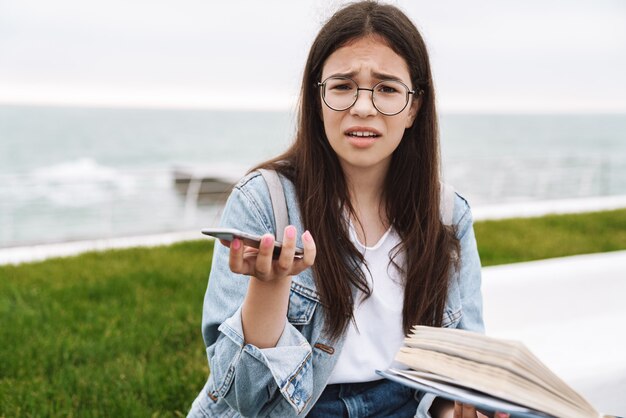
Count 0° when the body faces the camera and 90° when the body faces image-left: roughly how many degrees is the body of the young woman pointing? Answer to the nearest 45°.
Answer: approximately 0°
